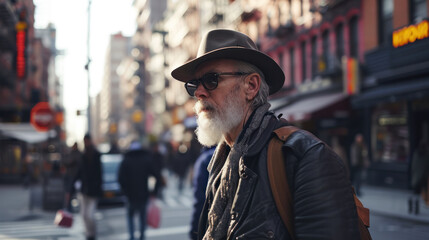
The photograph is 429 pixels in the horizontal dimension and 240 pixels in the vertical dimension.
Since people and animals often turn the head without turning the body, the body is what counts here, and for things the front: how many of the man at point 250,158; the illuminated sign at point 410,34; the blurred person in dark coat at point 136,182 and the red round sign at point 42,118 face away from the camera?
1

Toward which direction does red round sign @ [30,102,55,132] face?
toward the camera

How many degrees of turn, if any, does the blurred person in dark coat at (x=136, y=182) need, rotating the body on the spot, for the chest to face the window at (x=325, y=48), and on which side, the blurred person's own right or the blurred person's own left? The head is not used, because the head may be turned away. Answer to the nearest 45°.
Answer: approximately 45° to the blurred person's own right

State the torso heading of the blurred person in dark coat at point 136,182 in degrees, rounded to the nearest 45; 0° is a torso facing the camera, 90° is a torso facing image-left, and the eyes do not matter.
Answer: approximately 180°

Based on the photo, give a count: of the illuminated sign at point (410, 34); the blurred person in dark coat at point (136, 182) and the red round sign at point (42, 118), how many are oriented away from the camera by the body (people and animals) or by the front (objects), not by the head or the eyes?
1

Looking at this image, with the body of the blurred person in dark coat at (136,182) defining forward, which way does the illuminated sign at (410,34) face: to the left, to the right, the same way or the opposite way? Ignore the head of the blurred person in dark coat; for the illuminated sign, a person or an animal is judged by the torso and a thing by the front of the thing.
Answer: to the left

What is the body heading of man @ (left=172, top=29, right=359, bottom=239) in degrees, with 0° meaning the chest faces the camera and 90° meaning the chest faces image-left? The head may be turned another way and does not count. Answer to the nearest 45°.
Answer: approximately 45°

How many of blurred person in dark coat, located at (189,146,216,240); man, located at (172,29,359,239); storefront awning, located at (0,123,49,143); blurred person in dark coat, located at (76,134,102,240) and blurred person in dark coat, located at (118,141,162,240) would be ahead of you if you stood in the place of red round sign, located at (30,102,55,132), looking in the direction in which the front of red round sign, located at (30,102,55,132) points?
4

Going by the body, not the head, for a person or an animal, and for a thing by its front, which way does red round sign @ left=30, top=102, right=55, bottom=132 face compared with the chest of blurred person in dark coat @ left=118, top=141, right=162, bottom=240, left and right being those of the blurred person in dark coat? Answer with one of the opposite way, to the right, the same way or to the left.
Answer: the opposite way

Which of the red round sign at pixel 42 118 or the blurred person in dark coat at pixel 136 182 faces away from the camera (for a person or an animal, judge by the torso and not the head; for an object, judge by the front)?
the blurred person in dark coat
